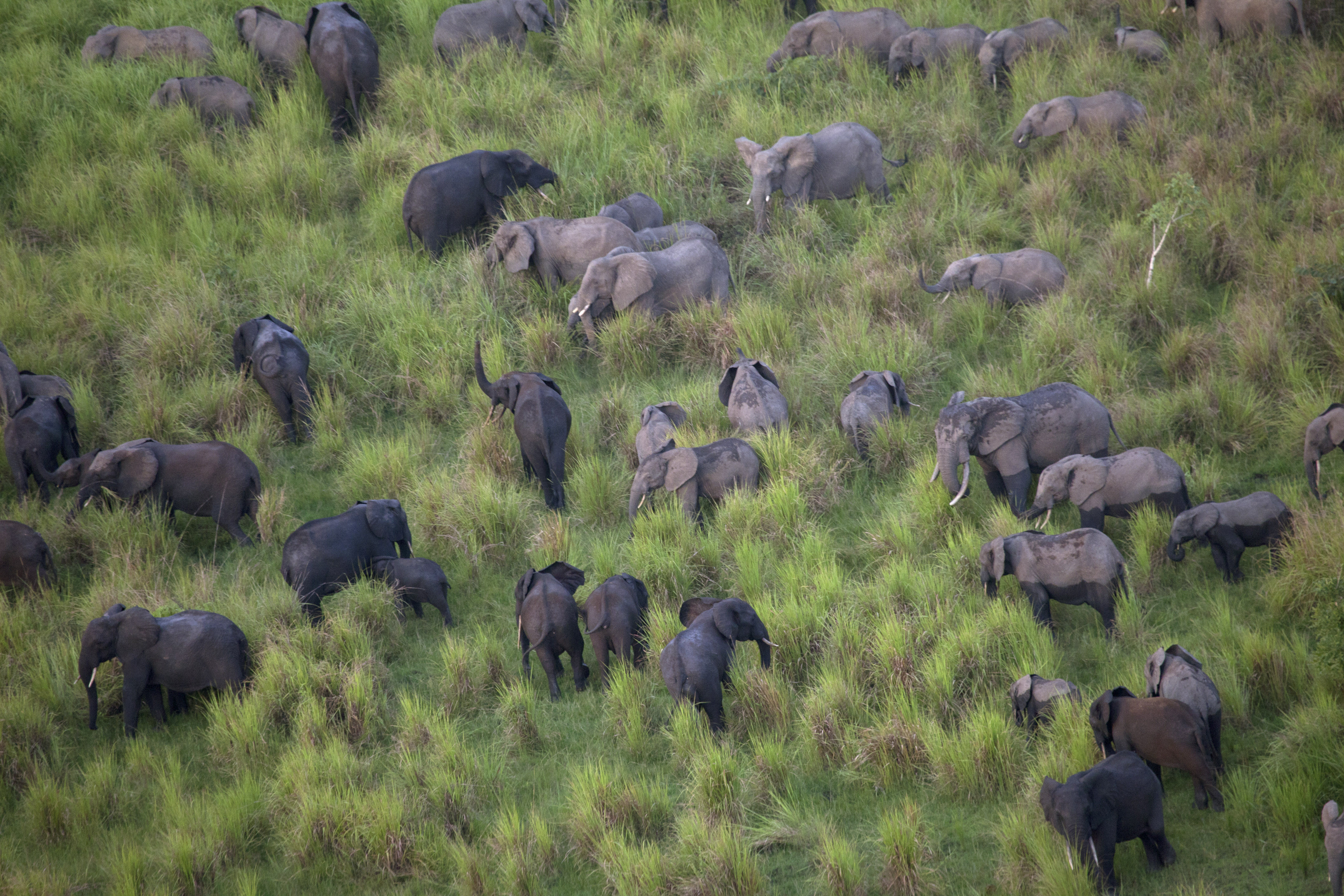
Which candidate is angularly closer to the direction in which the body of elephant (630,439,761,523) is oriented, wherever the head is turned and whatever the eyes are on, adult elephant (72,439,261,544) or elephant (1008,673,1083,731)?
the adult elephant

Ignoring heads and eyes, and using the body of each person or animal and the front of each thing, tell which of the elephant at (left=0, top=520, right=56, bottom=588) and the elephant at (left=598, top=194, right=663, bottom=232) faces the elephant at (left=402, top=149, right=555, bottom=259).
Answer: the elephant at (left=598, top=194, right=663, bottom=232)

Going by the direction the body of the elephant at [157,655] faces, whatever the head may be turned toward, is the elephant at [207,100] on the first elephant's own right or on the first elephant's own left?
on the first elephant's own right

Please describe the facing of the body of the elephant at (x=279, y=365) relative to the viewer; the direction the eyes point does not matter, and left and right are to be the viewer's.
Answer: facing away from the viewer and to the left of the viewer

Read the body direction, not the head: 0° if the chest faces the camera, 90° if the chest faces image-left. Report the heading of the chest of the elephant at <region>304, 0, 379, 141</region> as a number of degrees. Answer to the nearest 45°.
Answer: approximately 180°

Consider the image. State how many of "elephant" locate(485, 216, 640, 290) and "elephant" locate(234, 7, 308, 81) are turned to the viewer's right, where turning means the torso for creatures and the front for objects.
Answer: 0

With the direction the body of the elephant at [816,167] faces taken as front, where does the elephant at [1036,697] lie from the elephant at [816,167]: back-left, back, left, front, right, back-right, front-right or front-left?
front-left

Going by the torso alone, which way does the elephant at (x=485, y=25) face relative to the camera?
to the viewer's right

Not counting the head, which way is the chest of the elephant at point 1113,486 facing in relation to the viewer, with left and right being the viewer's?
facing to the left of the viewer

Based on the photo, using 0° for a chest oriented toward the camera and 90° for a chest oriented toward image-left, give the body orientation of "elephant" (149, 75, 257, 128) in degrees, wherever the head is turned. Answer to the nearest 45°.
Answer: approximately 90°
